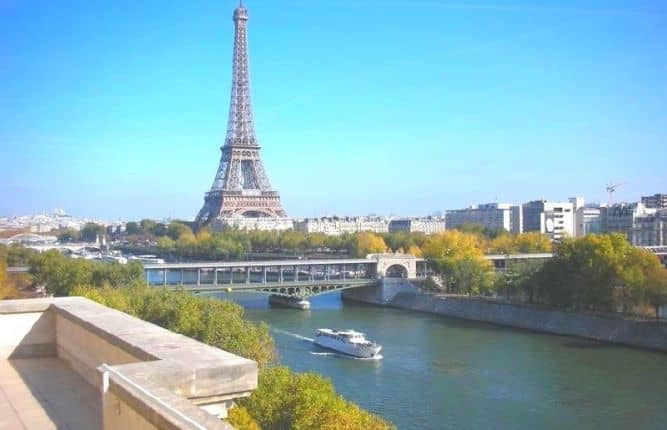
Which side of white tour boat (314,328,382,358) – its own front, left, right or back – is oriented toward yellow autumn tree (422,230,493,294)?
left

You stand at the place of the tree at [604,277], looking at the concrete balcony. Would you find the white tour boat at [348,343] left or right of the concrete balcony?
right

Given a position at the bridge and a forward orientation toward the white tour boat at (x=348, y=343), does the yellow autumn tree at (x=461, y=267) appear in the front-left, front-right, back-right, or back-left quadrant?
front-left

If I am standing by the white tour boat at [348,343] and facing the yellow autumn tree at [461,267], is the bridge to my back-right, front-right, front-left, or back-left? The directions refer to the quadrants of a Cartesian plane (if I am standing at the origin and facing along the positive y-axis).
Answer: front-left

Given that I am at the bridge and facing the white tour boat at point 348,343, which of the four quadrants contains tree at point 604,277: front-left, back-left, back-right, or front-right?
front-left

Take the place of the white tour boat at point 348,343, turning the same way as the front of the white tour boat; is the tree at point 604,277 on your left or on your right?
on your left

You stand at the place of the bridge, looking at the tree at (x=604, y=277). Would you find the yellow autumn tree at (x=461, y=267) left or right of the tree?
left

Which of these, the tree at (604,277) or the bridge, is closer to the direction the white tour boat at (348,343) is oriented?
the tree

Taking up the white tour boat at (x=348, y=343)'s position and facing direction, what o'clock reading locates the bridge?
The bridge is roughly at 7 o'clock from the white tour boat.

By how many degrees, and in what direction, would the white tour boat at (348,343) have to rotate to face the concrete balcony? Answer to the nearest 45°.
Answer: approximately 45° to its right

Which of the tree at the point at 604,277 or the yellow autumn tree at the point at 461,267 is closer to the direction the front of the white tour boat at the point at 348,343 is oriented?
the tree
